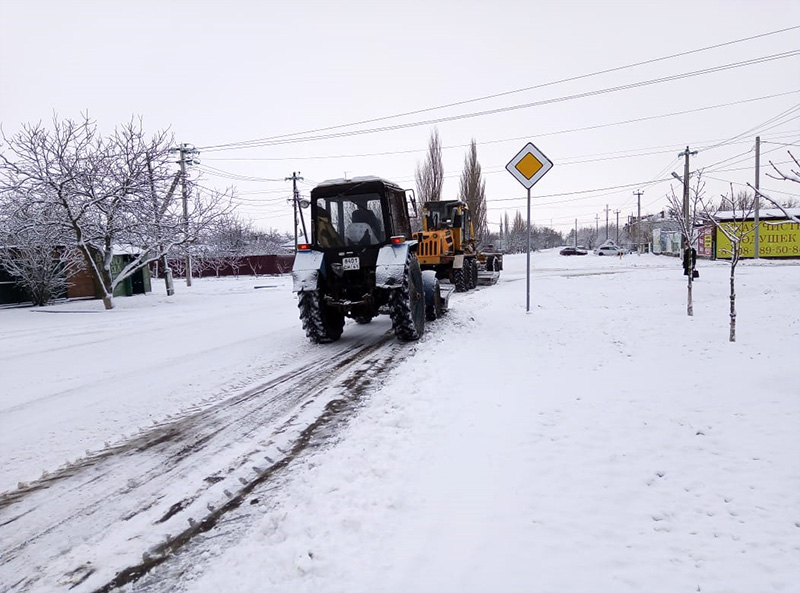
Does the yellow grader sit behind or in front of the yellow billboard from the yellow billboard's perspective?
in front

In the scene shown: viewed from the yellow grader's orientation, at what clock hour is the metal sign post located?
The metal sign post is roughly at 4 o'clock from the yellow grader.

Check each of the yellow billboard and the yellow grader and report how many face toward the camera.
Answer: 1

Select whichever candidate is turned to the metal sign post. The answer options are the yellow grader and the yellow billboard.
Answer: the yellow billboard

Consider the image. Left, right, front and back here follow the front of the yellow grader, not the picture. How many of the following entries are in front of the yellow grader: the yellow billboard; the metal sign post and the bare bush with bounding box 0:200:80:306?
1

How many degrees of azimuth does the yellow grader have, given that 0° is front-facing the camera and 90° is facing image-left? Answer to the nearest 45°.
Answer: approximately 225°

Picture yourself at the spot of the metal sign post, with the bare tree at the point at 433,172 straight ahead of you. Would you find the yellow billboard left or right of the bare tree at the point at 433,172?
right

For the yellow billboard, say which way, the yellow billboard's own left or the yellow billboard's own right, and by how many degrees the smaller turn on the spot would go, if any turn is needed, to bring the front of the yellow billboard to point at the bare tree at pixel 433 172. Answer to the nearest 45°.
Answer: approximately 45° to the yellow billboard's own right

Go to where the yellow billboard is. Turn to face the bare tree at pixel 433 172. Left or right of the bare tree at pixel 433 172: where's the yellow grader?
left

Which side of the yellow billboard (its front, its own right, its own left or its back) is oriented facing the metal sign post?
front

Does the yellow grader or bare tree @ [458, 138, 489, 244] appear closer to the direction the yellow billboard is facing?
the yellow grader

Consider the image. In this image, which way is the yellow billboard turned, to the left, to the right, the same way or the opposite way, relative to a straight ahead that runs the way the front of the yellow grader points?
the opposite way

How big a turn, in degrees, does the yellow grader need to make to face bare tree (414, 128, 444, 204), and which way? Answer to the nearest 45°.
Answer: approximately 45° to its left

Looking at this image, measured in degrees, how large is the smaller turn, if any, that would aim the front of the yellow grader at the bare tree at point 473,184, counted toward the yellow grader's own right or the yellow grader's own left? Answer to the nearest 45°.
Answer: approximately 45° to the yellow grader's own left
